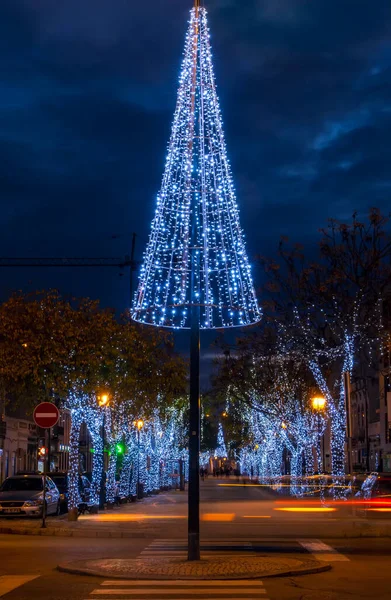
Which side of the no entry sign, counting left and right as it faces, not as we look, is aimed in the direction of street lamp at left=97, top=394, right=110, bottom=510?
back

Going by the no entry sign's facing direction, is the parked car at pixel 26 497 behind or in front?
behind

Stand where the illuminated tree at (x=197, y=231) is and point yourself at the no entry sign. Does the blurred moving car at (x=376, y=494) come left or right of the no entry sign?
right

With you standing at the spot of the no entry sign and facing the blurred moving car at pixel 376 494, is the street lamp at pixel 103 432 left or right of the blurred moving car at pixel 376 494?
left

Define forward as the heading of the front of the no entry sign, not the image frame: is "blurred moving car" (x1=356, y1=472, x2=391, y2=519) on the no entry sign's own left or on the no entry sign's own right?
on the no entry sign's own left

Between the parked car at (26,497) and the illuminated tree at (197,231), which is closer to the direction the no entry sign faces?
the illuminated tree

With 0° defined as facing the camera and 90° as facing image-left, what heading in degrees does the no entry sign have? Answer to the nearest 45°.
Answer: approximately 0°

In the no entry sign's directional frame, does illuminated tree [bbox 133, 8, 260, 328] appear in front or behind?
in front

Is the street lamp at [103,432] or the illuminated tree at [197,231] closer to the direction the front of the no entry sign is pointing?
the illuminated tree
